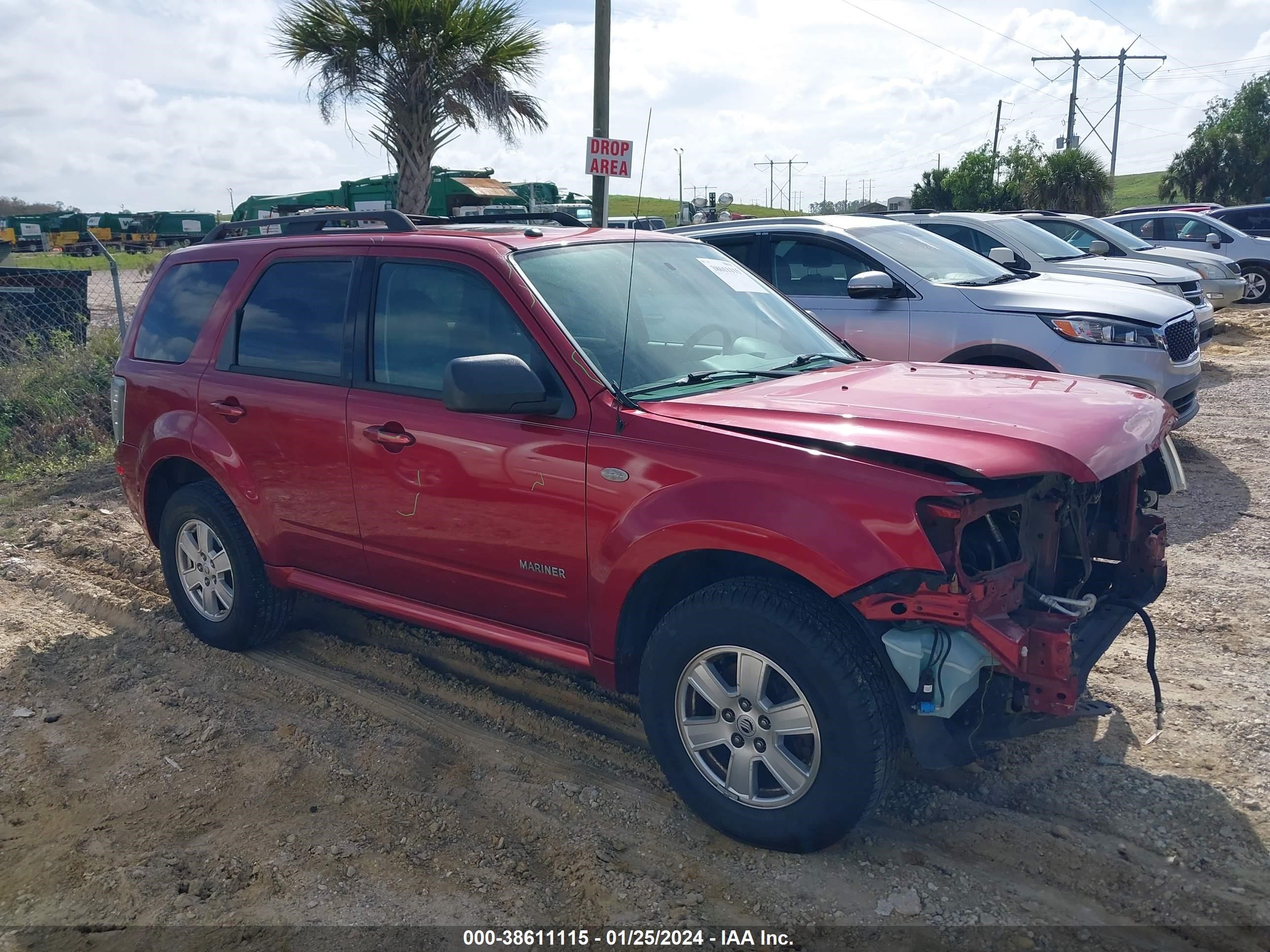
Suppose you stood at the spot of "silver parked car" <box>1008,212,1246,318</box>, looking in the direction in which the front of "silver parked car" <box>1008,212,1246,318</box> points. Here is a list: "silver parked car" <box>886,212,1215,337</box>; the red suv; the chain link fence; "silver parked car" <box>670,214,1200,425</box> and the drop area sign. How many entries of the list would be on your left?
0

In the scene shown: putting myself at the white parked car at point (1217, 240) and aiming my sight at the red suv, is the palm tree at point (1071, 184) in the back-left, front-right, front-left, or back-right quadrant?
back-right

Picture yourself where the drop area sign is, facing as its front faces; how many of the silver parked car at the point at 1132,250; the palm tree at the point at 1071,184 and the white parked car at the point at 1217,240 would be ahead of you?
0

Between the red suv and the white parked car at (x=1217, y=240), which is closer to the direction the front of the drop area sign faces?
the red suv

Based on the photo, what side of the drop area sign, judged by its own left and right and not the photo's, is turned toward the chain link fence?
right

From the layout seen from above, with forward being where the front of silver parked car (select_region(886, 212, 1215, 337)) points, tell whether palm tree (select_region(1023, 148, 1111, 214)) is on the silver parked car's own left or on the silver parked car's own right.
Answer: on the silver parked car's own left

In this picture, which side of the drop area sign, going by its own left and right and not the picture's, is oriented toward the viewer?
front

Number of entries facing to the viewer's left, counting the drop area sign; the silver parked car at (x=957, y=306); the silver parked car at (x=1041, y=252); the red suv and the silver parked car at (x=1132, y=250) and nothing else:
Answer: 0

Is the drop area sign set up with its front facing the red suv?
yes

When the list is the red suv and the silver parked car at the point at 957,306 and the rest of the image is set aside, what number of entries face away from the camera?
0

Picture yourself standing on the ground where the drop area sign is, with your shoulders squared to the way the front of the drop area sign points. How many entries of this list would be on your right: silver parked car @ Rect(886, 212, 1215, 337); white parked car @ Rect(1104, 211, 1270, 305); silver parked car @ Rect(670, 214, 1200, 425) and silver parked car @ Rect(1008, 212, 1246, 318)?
0

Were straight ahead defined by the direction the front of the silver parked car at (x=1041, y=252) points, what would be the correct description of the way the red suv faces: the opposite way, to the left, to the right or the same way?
the same way

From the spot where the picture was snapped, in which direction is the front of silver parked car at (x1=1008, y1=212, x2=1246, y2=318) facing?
facing the viewer and to the right of the viewer

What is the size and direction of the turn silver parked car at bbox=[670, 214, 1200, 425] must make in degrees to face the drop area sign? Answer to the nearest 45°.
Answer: approximately 180°
